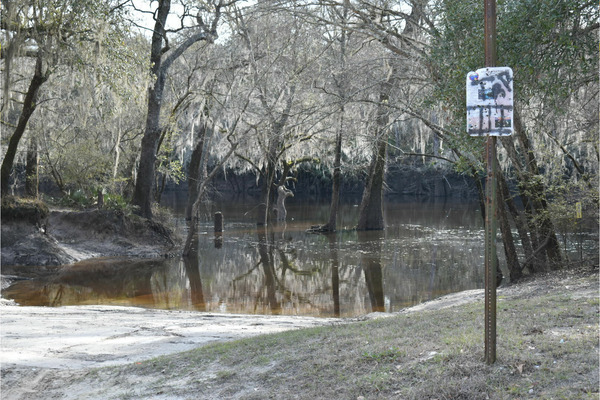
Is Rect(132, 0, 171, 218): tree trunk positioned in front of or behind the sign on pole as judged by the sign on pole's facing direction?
behind

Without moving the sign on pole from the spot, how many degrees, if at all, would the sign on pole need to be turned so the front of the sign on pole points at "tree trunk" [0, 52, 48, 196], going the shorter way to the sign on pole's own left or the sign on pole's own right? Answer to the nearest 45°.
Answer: approximately 135° to the sign on pole's own right

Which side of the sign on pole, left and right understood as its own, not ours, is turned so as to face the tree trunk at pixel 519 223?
back

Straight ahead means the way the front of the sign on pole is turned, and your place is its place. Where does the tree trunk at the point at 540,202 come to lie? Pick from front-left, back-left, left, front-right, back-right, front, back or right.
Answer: back

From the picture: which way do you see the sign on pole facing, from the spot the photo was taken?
facing the viewer

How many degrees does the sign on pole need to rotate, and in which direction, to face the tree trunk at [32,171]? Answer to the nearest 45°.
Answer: approximately 135° to its right
